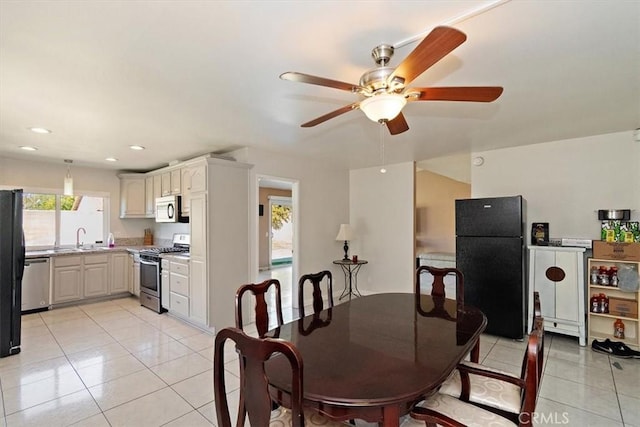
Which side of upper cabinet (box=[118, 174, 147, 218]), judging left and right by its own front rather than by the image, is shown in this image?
front

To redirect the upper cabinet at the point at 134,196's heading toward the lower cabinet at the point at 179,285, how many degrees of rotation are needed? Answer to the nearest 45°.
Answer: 0° — it already faces it

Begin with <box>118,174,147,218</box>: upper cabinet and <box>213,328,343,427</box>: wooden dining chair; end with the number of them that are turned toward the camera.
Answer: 1

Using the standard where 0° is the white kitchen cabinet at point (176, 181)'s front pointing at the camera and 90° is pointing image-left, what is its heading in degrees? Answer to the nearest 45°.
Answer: approximately 45°

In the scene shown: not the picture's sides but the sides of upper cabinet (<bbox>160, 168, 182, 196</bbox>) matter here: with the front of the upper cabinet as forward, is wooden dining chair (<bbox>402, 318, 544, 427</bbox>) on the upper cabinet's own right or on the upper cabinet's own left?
on the upper cabinet's own left

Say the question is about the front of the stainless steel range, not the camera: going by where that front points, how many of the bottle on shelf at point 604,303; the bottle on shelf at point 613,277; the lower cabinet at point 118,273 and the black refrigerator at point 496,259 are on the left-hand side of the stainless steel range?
3

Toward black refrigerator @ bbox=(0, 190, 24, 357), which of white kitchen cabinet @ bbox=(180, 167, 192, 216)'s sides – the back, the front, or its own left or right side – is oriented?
front

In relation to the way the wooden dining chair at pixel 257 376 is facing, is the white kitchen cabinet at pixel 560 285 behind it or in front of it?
in front

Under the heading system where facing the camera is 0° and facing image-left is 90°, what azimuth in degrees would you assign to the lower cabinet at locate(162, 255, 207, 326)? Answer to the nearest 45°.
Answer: approximately 45°

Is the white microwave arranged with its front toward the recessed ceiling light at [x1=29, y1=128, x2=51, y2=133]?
yes

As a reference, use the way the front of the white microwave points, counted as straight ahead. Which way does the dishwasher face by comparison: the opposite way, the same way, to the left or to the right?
to the left

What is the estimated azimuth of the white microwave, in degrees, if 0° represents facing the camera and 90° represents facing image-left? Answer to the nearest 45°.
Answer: approximately 45°
